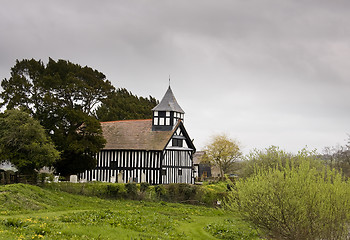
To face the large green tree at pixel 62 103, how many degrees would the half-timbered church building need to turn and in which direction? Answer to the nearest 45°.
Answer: approximately 90° to its right

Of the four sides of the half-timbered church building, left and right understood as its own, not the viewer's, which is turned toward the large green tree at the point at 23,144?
right

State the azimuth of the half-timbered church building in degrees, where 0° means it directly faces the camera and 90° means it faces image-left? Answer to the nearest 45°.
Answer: approximately 315°

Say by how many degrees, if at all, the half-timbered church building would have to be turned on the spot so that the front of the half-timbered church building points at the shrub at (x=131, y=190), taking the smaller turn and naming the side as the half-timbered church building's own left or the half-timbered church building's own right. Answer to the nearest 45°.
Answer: approximately 45° to the half-timbered church building's own right

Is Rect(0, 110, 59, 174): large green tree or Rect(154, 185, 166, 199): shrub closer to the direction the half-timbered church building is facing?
the shrub

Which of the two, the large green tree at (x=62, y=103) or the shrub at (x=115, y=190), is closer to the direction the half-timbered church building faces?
the shrub

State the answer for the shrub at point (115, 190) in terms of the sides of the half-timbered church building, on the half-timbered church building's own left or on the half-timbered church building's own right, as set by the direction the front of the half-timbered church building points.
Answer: on the half-timbered church building's own right

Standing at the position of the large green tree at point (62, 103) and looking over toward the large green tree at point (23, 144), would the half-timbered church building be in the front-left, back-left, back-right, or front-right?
back-left
